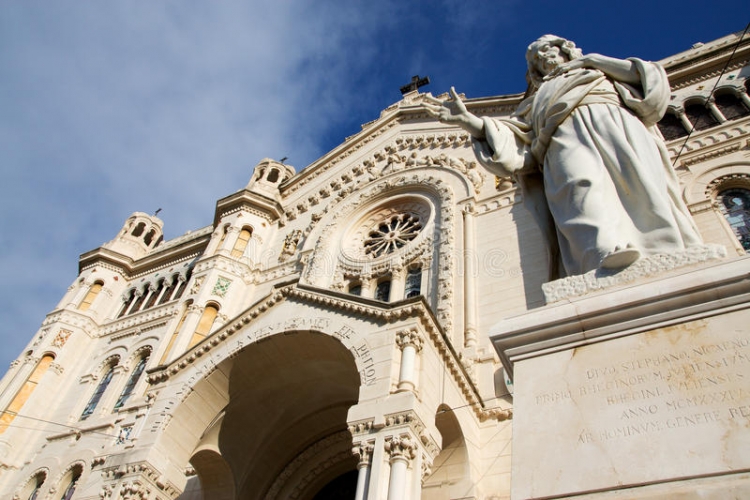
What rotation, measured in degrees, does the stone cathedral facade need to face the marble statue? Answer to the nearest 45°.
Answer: approximately 45° to its left

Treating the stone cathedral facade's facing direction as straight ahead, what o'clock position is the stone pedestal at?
The stone pedestal is roughly at 10 o'clock from the stone cathedral facade.

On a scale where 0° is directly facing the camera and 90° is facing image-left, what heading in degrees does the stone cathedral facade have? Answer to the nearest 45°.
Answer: approximately 45°

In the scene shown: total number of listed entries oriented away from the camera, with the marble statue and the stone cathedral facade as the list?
0

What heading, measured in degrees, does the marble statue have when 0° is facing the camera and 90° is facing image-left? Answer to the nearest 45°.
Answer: approximately 0°
